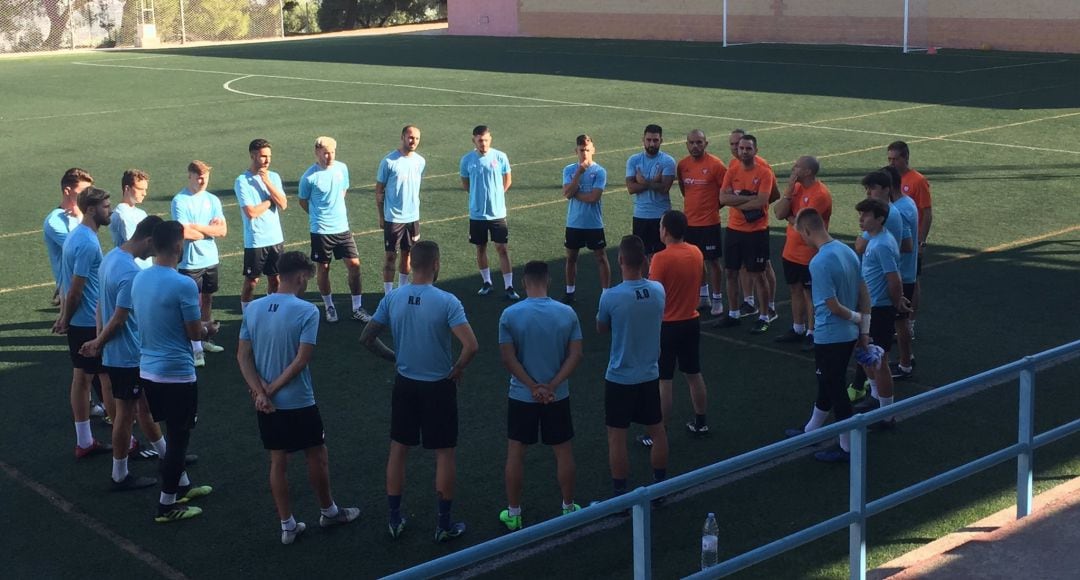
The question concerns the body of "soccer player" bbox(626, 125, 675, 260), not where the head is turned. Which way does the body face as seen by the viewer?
toward the camera

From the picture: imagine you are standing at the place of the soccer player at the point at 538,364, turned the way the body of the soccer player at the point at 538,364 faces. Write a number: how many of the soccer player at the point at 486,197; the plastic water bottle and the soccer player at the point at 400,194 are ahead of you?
2

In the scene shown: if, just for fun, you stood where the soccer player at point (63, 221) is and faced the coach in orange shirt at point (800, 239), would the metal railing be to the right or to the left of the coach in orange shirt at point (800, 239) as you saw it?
right

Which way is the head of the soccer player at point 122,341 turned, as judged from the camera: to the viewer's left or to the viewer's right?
to the viewer's right

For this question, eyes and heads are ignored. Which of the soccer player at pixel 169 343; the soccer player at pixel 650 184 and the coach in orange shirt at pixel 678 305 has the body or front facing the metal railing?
the soccer player at pixel 650 184

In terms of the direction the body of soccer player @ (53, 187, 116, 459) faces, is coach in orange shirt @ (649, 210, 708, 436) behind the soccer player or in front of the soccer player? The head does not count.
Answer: in front

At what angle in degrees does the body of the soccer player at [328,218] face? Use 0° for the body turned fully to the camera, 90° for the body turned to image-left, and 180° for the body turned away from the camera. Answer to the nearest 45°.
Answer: approximately 315°

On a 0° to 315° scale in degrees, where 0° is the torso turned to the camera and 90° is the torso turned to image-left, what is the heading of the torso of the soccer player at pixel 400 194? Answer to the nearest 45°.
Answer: approximately 315°

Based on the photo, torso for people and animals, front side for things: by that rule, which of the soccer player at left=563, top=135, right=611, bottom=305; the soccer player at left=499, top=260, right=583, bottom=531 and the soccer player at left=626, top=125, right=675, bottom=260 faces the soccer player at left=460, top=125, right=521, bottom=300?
the soccer player at left=499, top=260, right=583, bottom=531

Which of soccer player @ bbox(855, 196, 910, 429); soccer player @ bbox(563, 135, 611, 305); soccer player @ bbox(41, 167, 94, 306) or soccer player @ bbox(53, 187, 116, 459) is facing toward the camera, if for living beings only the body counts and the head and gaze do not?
soccer player @ bbox(563, 135, 611, 305)

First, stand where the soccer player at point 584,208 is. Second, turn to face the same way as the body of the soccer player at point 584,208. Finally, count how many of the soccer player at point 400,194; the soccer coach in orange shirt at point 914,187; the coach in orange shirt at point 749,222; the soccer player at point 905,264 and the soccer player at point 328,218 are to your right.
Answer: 2

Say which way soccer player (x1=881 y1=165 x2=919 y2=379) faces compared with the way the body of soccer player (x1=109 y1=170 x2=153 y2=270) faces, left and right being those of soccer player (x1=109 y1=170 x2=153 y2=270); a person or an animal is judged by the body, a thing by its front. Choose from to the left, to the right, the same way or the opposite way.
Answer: the opposite way

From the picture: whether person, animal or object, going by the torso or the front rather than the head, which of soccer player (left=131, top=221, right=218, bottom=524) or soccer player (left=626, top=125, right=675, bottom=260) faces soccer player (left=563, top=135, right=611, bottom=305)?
soccer player (left=131, top=221, right=218, bottom=524)

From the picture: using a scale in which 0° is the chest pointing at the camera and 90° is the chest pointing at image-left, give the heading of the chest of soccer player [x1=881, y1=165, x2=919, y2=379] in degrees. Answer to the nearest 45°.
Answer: approximately 90°

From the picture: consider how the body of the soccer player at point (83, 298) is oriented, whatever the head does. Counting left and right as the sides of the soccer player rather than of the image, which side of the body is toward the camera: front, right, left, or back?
right

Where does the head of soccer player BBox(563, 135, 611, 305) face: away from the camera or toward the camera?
toward the camera

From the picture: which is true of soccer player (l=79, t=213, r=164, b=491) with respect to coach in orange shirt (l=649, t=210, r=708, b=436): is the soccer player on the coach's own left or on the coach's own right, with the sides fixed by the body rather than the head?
on the coach's own left

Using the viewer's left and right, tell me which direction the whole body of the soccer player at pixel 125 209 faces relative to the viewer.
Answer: facing the viewer and to the right of the viewer

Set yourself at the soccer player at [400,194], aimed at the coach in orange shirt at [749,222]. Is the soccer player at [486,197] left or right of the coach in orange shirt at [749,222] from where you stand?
left

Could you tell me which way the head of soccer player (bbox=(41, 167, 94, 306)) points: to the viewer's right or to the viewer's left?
to the viewer's right

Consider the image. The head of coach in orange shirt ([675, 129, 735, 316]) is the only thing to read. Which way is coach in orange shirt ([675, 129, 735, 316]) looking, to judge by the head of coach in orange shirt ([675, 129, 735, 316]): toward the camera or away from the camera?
toward the camera

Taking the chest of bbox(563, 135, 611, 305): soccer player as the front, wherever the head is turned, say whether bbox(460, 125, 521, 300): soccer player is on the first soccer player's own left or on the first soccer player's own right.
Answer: on the first soccer player's own right

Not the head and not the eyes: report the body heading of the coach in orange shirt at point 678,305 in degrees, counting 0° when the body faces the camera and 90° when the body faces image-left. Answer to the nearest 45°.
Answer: approximately 135°
